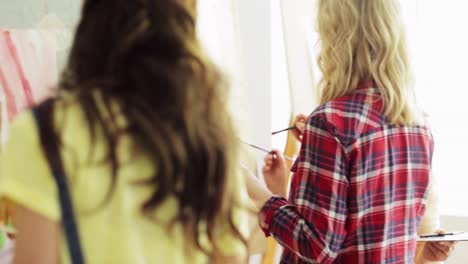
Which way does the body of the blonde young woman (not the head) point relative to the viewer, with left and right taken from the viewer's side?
facing away from the viewer and to the left of the viewer
